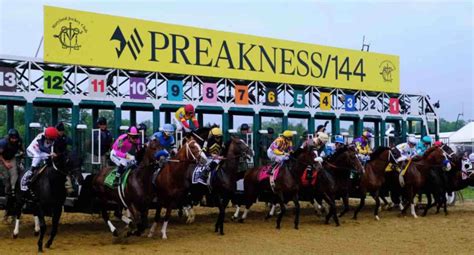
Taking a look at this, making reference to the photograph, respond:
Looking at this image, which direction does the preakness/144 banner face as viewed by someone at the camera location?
facing the viewer and to the right of the viewer

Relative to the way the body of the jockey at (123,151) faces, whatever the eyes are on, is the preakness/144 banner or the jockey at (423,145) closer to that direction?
the jockey

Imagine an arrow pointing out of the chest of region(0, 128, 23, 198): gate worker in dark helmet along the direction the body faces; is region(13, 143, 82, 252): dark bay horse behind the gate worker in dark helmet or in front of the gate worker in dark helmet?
in front

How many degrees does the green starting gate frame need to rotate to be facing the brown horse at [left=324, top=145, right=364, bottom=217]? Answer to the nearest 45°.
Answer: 0° — it already faces it

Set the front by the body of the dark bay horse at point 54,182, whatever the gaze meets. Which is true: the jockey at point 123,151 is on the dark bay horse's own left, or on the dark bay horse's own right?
on the dark bay horse's own left
